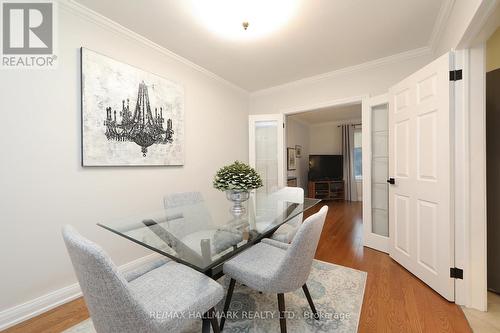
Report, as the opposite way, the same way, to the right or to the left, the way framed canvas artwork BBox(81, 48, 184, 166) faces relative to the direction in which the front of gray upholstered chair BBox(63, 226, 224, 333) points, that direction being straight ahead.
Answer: to the right

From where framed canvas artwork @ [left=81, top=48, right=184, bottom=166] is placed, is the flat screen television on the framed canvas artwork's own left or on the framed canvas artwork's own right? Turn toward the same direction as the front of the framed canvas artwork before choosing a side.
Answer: on the framed canvas artwork's own left

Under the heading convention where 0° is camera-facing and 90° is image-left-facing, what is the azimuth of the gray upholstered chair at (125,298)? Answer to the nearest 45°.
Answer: approximately 225°

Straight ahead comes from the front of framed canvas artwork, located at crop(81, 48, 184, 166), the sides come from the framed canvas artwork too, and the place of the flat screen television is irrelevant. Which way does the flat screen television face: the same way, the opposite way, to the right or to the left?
to the right

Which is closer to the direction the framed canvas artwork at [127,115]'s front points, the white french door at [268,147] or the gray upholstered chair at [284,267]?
the gray upholstered chair

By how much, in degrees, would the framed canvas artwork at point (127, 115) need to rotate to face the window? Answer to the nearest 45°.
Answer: approximately 45° to its left

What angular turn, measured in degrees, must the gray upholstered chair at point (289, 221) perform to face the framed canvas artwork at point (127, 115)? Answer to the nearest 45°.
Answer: approximately 45° to its right

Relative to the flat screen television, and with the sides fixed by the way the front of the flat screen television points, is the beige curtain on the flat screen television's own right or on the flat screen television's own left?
on the flat screen television's own left

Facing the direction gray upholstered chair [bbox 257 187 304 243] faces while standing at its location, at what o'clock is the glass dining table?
The glass dining table is roughly at 12 o'clock from the gray upholstered chair.

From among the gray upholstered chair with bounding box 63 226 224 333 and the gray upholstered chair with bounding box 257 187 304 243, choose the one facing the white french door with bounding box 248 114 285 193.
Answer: the gray upholstered chair with bounding box 63 226 224 333

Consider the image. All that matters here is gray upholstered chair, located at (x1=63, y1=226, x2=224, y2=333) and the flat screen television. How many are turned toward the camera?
1
